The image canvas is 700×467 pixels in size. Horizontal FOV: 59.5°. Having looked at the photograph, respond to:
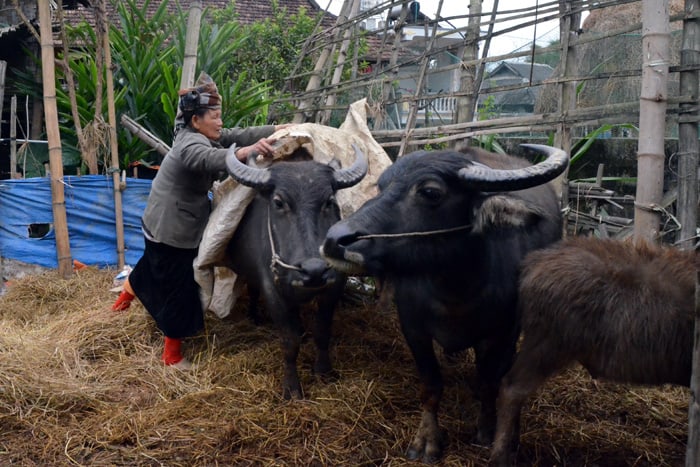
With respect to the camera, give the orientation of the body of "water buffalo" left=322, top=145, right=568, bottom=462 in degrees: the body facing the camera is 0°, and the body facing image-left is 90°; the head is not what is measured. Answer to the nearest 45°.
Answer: approximately 45°

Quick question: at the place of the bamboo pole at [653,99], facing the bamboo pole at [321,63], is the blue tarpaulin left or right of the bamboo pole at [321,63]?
left

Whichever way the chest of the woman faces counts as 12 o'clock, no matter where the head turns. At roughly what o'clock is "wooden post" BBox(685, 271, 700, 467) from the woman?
The wooden post is roughly at 2 o'clock from the woman.

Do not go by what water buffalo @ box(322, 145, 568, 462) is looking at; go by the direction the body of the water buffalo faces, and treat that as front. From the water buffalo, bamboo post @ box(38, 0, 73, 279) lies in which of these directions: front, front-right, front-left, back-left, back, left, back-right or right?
right

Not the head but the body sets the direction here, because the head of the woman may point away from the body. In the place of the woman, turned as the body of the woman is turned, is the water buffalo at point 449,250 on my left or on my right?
on my right

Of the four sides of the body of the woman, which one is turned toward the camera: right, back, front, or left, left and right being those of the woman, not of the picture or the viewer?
right

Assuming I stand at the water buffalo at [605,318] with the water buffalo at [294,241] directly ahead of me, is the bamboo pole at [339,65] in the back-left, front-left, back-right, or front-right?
front-right

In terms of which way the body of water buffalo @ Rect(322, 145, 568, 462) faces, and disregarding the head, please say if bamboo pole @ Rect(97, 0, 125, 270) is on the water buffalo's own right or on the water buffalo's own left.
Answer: on the water buffalo's own right
